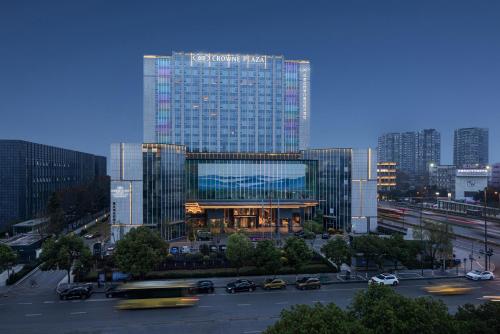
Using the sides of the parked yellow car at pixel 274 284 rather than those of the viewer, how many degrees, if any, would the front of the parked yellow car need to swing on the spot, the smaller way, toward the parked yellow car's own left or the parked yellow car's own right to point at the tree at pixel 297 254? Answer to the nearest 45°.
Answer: approximately 135° to the parked yellow car's own right

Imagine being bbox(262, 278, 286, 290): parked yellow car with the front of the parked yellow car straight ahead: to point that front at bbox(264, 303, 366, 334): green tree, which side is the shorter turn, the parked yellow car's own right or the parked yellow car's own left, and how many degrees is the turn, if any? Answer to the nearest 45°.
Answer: approximately 90° to the parked yellow car's own left

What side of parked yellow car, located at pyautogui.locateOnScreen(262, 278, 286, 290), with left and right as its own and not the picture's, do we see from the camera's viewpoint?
left
